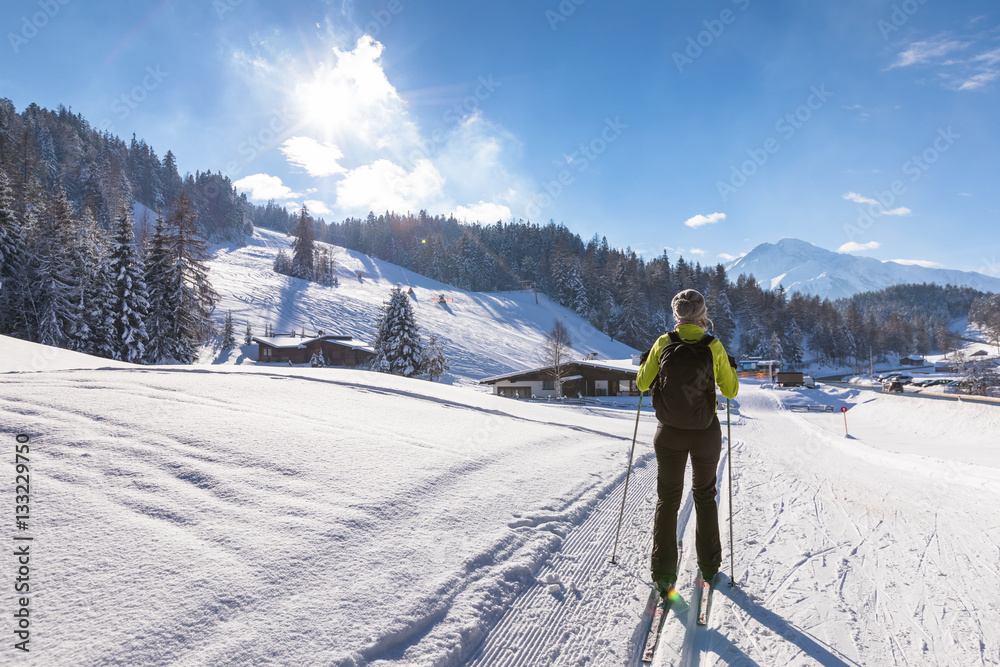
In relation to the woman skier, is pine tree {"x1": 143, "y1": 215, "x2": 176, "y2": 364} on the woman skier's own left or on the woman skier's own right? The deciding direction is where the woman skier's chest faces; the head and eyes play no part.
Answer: on the woman skier's own left

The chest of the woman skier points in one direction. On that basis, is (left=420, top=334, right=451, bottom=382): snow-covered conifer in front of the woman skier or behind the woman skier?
in front

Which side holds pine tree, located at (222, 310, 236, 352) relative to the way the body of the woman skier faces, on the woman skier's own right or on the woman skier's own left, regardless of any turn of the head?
on the woman skier's own left

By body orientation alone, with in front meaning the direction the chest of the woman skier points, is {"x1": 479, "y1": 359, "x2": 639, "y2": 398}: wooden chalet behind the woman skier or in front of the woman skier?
in front

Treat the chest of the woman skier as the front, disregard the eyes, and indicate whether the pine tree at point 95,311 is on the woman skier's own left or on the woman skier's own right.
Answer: on the woman skier's own left

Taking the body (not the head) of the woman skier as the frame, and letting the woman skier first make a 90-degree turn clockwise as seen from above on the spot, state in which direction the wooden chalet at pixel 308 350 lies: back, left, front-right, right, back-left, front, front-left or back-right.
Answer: back-left

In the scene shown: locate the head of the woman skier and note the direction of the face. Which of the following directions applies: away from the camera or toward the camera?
away from the camera

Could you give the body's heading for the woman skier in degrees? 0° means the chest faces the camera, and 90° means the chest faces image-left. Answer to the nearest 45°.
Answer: approximately 180°

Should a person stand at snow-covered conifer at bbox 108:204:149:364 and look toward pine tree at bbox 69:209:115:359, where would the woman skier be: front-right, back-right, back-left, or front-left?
back-left
